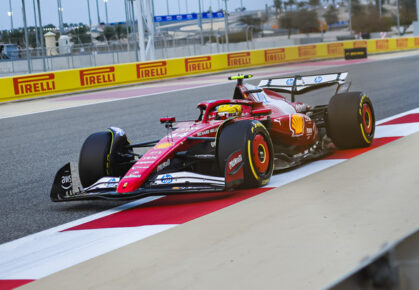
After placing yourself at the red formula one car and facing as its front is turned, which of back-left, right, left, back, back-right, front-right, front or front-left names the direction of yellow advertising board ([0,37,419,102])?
back-right

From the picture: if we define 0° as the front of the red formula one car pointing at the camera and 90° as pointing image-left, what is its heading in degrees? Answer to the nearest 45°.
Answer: approximately 45°
